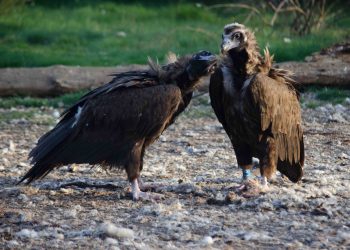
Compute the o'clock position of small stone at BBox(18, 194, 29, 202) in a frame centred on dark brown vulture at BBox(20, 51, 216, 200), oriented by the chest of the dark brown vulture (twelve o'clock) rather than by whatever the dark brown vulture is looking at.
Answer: The small stone is roughly at 6 o'clock from the dark brown vulture.

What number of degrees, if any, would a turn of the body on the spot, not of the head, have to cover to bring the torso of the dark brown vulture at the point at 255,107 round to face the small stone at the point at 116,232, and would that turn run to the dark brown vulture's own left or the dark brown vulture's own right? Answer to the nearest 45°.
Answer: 0° — it already faces it

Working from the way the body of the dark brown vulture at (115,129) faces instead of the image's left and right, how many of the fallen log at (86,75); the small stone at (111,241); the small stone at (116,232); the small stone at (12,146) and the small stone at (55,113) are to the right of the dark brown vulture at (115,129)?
2

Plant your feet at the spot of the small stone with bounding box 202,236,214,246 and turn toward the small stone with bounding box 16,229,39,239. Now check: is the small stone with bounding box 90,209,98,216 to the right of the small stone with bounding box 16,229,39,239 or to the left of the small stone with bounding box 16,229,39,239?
right

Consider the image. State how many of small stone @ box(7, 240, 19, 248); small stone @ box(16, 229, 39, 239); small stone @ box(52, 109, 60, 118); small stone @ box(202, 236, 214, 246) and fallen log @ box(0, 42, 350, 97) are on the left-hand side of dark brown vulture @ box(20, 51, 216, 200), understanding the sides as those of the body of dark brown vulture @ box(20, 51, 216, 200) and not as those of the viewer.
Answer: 2

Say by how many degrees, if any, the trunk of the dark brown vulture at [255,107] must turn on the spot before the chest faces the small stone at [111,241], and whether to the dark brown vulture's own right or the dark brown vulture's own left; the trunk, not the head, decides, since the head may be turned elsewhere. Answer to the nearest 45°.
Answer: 0° — it already faces it

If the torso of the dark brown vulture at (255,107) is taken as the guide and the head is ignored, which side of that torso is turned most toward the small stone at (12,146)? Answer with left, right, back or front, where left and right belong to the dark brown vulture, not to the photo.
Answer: right

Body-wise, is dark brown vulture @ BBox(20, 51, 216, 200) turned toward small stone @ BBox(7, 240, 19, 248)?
no

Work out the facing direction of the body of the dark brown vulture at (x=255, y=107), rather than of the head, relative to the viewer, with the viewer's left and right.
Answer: facing the viewer and to the left of the viewer

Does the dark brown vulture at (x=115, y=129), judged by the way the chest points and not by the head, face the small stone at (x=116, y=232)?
no

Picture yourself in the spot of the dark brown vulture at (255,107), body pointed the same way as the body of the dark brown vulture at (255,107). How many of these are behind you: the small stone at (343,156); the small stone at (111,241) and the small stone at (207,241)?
1

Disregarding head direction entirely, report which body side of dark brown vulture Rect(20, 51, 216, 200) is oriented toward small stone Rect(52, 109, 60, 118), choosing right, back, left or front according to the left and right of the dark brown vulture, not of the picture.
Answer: left

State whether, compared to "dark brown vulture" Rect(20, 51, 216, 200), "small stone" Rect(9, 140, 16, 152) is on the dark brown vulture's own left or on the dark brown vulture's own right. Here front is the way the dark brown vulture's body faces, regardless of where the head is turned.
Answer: on the dark brown vulture's own left

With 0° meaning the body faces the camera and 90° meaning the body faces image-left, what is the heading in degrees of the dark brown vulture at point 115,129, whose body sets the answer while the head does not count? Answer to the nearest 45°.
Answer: approximately 270°
